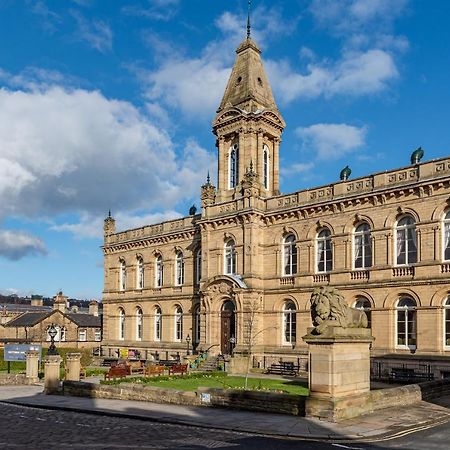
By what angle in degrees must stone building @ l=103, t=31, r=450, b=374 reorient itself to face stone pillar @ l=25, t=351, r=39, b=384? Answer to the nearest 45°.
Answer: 0° — it already faces it

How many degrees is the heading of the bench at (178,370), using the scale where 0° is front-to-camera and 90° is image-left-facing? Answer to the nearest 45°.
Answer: approximately 45°

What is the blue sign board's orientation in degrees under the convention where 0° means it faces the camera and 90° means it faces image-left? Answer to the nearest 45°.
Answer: approximately 0°

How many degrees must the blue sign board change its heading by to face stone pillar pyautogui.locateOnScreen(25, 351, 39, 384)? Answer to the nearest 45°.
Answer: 0° — it already faces it

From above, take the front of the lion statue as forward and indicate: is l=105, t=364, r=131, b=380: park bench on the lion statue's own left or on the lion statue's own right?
on the lion statue's own right

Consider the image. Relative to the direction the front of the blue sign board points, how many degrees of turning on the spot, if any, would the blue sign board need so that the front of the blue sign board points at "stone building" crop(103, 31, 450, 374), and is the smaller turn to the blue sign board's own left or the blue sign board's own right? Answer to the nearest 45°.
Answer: approximately 90° to the blue sign board's own left
